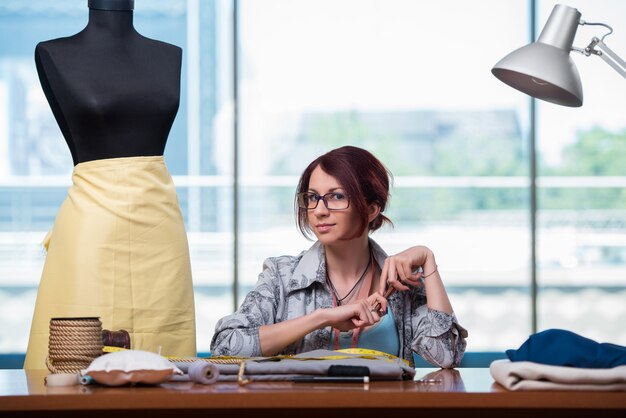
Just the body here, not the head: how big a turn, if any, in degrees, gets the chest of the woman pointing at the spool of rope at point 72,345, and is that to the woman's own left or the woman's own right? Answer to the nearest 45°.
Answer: approximately 45° to the woman's own right

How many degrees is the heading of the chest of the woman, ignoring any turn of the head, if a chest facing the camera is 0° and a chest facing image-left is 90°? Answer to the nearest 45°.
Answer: approximately 0°

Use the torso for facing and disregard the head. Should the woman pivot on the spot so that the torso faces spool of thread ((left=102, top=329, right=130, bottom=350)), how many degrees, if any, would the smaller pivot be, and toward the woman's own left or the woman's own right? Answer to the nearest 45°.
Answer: approximately 45° to the woman's own right

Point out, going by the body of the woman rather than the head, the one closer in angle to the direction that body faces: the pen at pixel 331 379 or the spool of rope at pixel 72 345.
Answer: the pen

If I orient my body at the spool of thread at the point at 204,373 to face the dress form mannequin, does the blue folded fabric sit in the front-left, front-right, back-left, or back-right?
back-right

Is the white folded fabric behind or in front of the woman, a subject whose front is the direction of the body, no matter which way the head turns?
in front

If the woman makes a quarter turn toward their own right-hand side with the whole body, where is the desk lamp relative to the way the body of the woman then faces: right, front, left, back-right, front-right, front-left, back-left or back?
back-left

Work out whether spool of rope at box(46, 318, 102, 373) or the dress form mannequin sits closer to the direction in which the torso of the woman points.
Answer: the spool of rope

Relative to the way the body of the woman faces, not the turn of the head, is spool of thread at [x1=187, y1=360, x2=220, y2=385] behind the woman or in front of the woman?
in front
